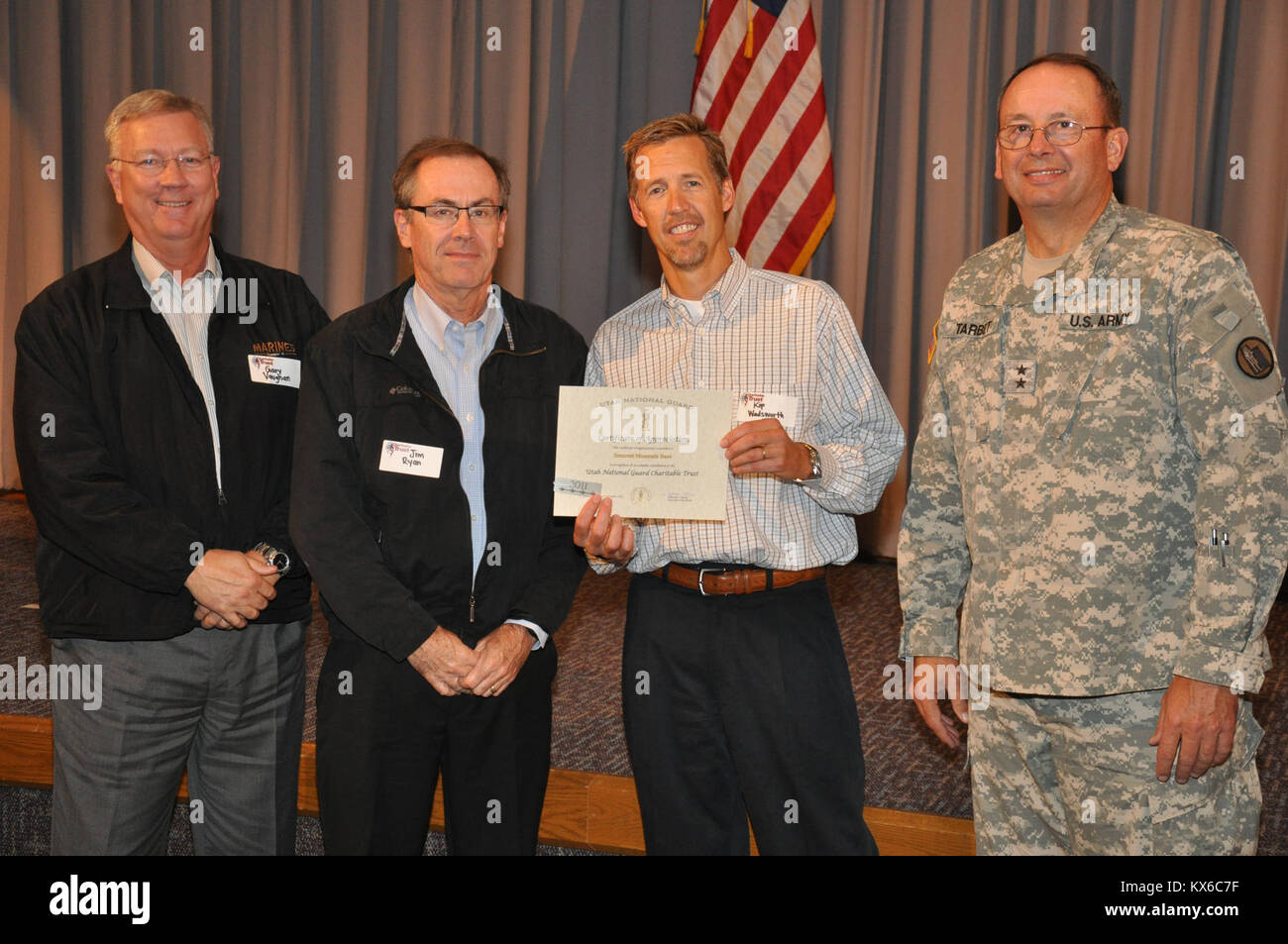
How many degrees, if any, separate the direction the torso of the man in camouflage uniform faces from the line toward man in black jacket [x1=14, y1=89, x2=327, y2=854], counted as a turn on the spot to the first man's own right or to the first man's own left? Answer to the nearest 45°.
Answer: approximately 45° to the first man's own right

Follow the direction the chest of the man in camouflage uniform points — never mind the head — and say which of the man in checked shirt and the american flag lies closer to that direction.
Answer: the man in checked shirt

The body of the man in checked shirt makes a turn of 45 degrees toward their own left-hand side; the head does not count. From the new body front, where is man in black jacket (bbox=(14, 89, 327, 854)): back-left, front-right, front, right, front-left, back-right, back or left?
back-right

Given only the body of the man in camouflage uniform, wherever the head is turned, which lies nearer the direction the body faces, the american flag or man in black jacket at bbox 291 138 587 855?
the man in black jacket

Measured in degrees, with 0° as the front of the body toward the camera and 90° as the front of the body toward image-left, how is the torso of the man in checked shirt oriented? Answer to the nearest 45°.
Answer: approximately 0°

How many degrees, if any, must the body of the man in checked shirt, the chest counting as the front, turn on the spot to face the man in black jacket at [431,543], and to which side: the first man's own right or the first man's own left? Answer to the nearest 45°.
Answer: approximately 90° to the first man's own right

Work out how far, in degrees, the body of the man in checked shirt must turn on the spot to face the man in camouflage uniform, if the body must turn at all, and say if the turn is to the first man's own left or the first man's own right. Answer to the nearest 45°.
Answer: approximately 45° to the first man's own left

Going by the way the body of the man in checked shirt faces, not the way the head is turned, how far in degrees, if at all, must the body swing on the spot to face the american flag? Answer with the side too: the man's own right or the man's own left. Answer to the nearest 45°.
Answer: approximately 180°
